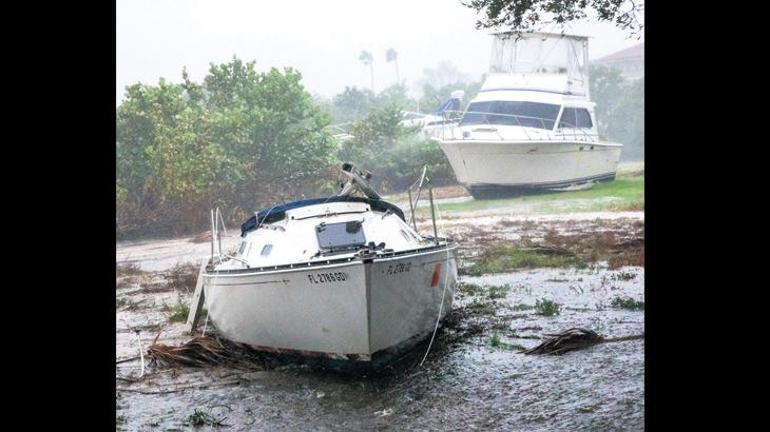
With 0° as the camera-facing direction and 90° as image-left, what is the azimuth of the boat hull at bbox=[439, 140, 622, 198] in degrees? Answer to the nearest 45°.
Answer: approximately 45°

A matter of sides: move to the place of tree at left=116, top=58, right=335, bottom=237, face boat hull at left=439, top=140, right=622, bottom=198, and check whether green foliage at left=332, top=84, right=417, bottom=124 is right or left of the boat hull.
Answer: left

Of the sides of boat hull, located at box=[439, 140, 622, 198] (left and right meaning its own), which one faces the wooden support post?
front

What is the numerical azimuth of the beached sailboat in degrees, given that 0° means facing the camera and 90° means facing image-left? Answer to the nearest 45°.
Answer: approximately 0°

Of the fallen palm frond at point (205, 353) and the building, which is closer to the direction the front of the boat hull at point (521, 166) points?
the fallen palm frond

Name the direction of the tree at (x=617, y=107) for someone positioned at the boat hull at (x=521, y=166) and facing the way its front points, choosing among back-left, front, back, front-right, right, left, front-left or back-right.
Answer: back

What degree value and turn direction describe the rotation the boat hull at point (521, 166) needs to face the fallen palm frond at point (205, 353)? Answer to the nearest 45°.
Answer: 0° — it already faces it

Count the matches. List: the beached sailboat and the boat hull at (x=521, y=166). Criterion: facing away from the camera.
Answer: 0
